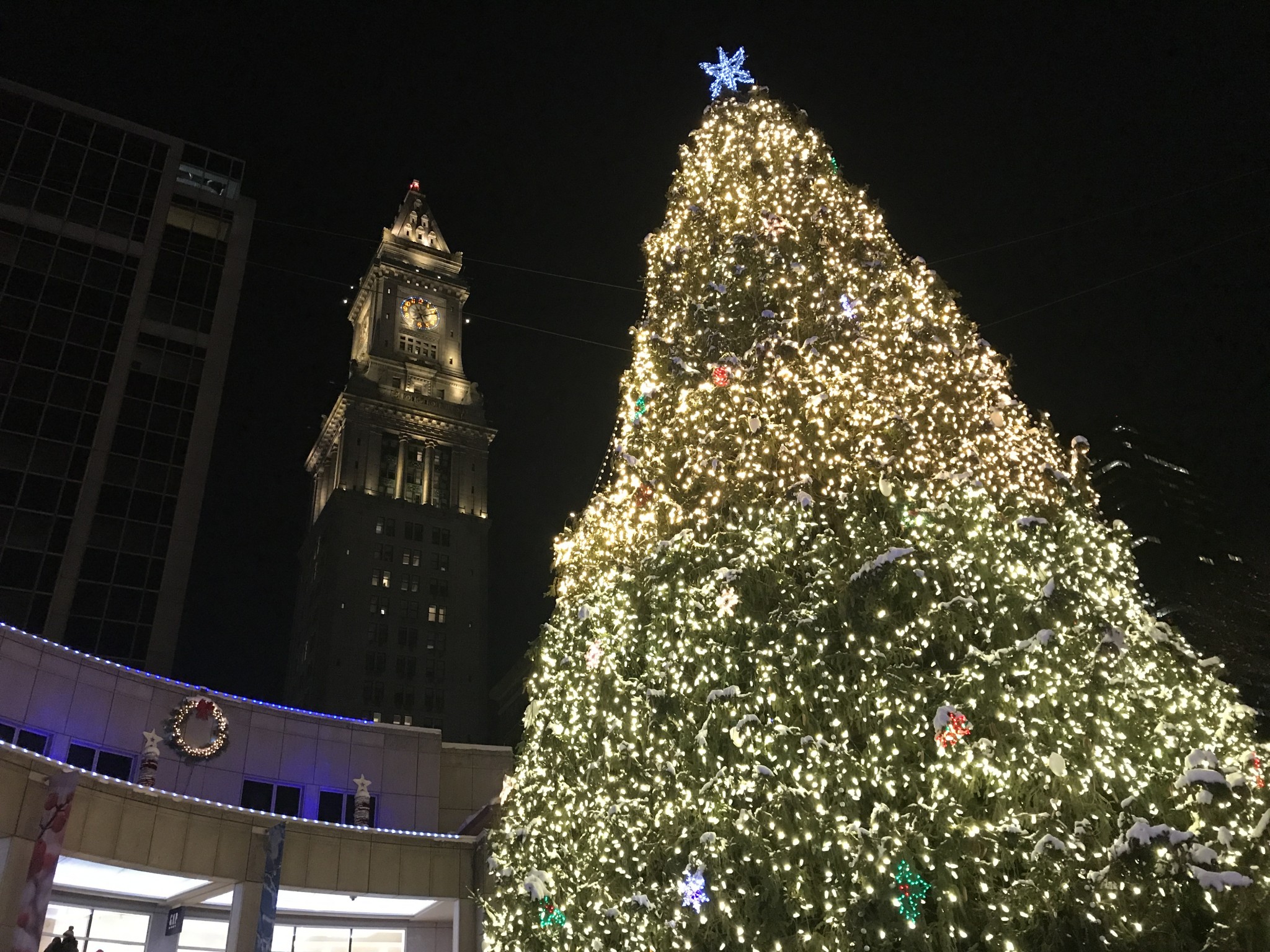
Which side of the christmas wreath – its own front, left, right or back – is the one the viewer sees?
front

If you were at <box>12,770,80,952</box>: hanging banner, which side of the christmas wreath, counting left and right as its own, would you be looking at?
front

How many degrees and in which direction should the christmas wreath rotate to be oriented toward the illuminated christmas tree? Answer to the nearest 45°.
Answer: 0° — it already faces it

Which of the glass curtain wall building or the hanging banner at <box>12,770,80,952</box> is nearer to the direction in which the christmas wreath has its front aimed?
the hanging banner

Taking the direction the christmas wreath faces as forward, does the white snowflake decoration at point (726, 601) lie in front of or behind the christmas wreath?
in front

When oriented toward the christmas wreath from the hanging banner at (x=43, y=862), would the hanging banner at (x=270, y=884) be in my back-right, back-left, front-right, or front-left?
front-right

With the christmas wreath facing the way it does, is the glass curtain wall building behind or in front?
behind
